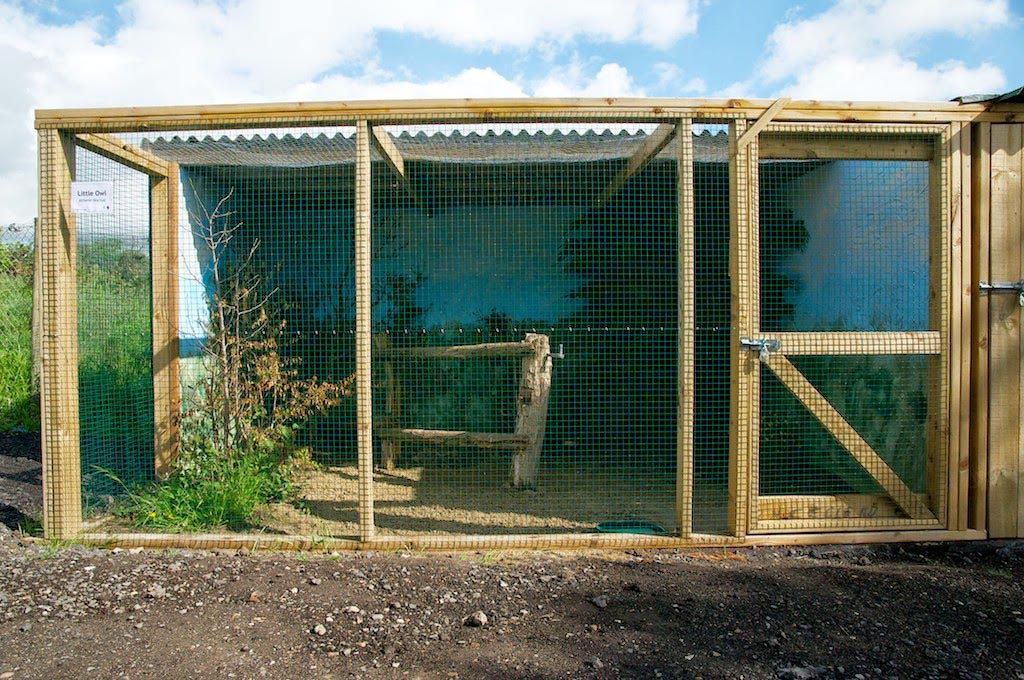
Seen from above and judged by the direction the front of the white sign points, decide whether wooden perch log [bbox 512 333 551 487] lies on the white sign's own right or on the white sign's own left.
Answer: on the white sign's own left

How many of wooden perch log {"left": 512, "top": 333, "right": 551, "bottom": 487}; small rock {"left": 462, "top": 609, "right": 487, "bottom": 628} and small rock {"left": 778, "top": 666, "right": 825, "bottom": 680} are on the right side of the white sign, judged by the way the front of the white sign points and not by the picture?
0

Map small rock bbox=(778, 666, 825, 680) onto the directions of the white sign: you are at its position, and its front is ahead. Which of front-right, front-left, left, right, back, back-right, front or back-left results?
front-left

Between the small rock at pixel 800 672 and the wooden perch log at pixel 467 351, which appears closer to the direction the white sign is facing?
the small rock

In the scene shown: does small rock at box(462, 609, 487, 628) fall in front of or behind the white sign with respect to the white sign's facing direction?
in front

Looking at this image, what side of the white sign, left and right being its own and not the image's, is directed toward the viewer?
front

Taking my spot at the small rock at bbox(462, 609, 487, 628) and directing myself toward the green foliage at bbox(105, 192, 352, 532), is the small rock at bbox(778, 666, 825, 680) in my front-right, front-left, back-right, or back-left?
back-right

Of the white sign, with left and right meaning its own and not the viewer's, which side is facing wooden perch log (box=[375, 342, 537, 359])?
left

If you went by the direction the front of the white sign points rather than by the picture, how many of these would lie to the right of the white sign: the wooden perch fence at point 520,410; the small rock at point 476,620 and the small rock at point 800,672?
0

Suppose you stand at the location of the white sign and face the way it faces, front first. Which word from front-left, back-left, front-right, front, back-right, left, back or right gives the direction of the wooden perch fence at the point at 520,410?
left
